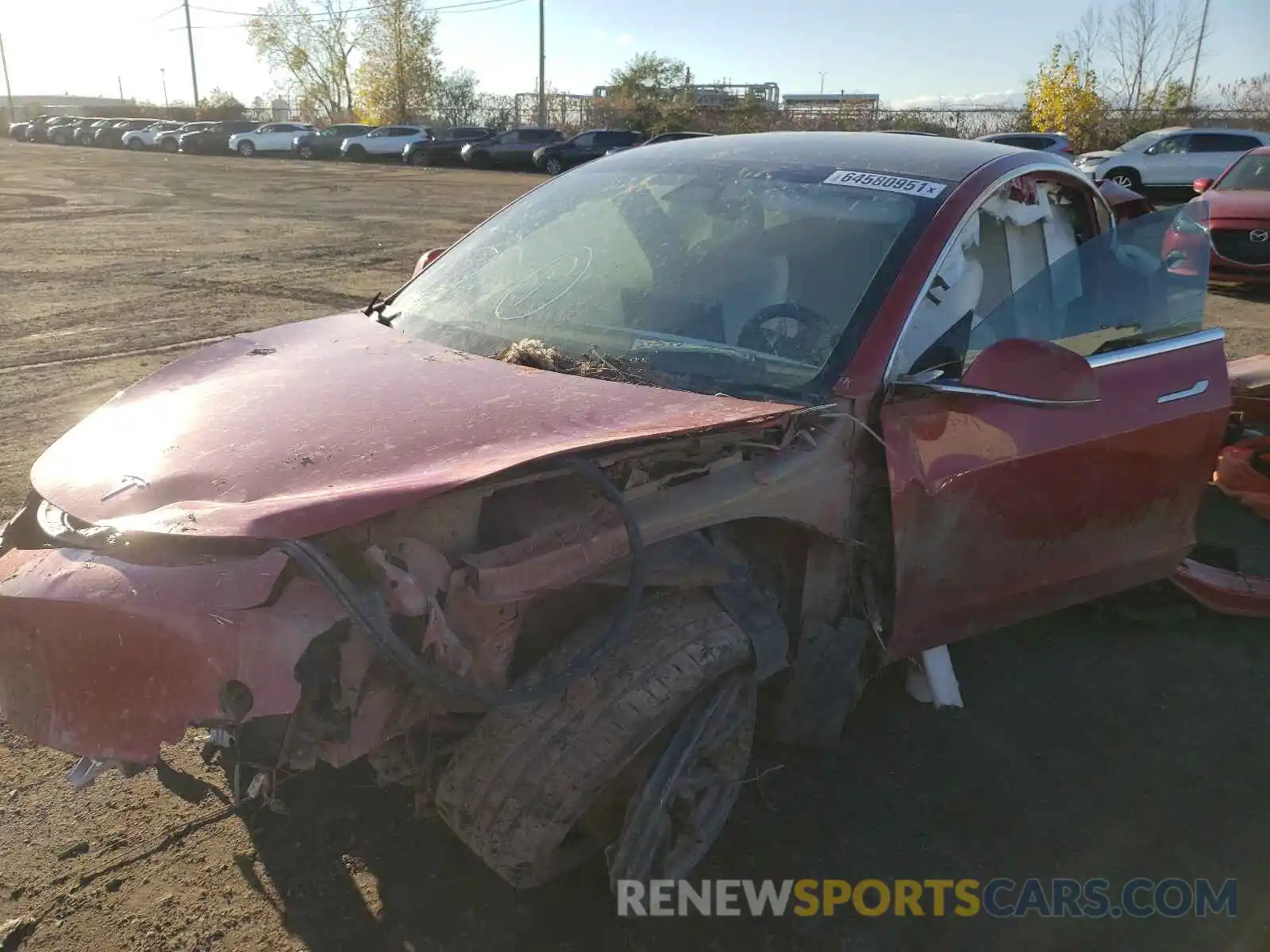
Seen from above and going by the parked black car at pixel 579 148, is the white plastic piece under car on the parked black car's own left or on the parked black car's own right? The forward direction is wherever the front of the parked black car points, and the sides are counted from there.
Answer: on the parked black car's own left

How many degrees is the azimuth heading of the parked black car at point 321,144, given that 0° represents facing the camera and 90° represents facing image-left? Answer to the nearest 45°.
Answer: approximately 45°

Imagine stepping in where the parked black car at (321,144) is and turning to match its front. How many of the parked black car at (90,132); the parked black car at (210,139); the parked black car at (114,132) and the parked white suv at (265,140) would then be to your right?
4

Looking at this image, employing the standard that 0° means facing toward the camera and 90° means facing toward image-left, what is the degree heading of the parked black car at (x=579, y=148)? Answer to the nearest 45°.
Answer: approximately 45°

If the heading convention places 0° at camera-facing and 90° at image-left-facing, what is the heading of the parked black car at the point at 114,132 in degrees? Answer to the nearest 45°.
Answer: approximately 45°

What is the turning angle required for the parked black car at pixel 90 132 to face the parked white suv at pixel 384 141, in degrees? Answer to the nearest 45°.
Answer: approximately 90° to its left

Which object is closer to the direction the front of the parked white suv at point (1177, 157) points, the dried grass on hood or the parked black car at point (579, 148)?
the parked black car

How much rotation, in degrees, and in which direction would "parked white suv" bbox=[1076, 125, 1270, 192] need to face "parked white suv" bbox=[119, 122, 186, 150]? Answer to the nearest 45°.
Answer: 0° — it already faces it

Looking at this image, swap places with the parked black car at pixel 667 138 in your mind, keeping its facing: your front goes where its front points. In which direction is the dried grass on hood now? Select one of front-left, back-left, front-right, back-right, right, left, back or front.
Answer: front-left

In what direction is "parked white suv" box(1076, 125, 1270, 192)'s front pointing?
to the viewer's left

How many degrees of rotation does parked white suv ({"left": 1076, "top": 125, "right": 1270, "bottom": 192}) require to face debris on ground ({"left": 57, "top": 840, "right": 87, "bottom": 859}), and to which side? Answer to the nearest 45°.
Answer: approximately 90° to its left

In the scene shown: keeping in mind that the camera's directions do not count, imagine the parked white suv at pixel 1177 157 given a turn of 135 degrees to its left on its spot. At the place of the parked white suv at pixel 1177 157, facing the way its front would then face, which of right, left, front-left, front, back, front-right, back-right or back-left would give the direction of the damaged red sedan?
front-right

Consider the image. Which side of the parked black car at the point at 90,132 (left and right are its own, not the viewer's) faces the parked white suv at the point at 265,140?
left
